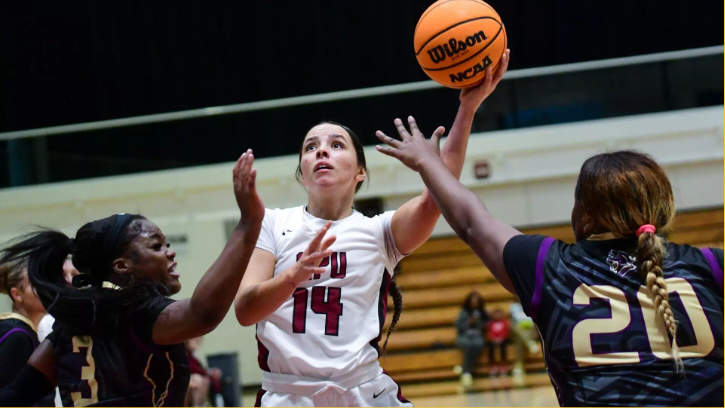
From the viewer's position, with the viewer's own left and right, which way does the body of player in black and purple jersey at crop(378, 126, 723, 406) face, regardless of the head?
facing away from the viewer

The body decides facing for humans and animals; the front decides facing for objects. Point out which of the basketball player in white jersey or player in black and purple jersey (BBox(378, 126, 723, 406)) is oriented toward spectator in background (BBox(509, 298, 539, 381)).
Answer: the player in black and purple jersey

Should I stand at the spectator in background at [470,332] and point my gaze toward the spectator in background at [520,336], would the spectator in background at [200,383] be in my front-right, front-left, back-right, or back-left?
back-right

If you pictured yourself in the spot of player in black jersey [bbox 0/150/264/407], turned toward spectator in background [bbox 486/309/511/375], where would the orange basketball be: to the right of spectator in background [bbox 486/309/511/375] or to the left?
right

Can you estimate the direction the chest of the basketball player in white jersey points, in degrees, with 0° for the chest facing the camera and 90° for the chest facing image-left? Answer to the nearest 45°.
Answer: approximately 0°

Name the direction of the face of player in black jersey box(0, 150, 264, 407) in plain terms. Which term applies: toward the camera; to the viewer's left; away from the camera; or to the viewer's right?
to the viewer's right

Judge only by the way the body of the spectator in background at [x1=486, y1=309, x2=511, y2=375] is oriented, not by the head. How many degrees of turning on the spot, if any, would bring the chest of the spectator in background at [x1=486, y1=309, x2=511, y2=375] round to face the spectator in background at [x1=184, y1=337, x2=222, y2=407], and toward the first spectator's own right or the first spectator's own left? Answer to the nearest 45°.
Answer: approximately 45° to the first spectator's own right

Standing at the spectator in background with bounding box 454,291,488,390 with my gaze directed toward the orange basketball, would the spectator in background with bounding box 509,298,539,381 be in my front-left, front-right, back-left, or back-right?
back-left

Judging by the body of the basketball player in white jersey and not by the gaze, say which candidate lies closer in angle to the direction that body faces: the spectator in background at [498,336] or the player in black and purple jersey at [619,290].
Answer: the player in black and purple jersey

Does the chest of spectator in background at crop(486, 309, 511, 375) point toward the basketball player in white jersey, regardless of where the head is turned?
yes

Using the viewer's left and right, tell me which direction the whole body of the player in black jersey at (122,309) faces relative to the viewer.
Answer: facing away from the viewer and to the right of the viewer
